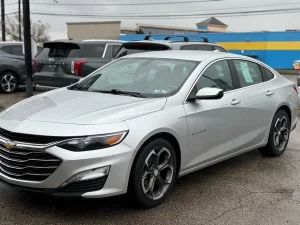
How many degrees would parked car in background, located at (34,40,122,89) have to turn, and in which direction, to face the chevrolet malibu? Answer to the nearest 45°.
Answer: approximately 135° to its right

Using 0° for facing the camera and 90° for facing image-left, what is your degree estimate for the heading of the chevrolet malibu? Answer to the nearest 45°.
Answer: approximately 45°

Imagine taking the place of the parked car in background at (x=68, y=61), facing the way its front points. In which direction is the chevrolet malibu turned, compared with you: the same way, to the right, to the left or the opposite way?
the opposite way

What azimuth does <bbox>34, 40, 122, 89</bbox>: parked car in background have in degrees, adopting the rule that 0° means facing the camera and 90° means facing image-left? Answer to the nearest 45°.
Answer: approximately 225°

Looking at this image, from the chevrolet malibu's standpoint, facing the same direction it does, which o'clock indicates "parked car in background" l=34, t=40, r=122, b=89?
The parked car in background is roughly at 4 o'clock from the chevrolet malibu.

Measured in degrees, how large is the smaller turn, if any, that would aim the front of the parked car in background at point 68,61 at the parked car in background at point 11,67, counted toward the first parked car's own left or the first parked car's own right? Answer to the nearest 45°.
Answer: approximately 90° to the first parked car's own left

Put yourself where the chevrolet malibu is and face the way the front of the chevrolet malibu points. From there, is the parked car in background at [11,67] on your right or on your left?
on your right

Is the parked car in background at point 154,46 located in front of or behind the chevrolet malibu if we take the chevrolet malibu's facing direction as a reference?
behind
